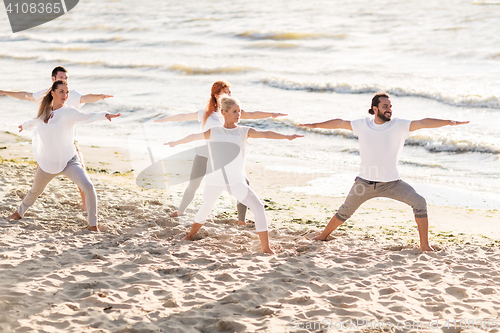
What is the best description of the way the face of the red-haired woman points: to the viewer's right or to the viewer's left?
to the viewer's right

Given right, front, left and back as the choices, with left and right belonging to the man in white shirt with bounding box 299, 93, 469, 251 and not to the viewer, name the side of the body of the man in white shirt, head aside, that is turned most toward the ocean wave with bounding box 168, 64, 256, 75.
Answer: back

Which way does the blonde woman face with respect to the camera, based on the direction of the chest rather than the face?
toward the camera

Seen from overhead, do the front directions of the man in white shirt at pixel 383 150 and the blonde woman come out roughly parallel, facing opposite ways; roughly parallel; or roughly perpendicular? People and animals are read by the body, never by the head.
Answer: roughly parallel

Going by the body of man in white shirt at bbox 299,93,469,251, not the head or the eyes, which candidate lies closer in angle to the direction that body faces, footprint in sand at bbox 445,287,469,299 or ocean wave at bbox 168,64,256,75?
the footprint in sand

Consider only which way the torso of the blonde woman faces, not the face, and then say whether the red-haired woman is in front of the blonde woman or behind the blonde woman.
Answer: behind

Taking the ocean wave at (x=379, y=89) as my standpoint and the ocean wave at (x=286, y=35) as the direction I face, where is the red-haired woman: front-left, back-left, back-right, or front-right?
back-left

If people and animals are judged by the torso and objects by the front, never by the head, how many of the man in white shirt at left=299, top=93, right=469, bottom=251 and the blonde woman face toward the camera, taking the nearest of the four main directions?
2

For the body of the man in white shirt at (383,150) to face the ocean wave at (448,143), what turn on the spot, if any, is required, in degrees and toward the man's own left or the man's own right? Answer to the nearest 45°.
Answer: approximately 180°

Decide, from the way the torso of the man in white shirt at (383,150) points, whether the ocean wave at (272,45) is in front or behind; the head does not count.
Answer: behind

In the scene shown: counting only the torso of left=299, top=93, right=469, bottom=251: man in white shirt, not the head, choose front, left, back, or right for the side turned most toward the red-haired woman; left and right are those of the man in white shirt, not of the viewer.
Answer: right

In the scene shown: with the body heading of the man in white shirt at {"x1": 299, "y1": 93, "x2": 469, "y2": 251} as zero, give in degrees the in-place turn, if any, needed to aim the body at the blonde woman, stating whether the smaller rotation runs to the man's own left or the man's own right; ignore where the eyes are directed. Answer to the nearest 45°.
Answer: approximately 90° to the man's own right

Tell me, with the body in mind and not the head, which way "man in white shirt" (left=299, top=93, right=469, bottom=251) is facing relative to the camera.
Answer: toward the camera

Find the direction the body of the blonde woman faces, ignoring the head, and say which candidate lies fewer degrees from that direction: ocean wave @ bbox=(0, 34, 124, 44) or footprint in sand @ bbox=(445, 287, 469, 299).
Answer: the footprint in sand
